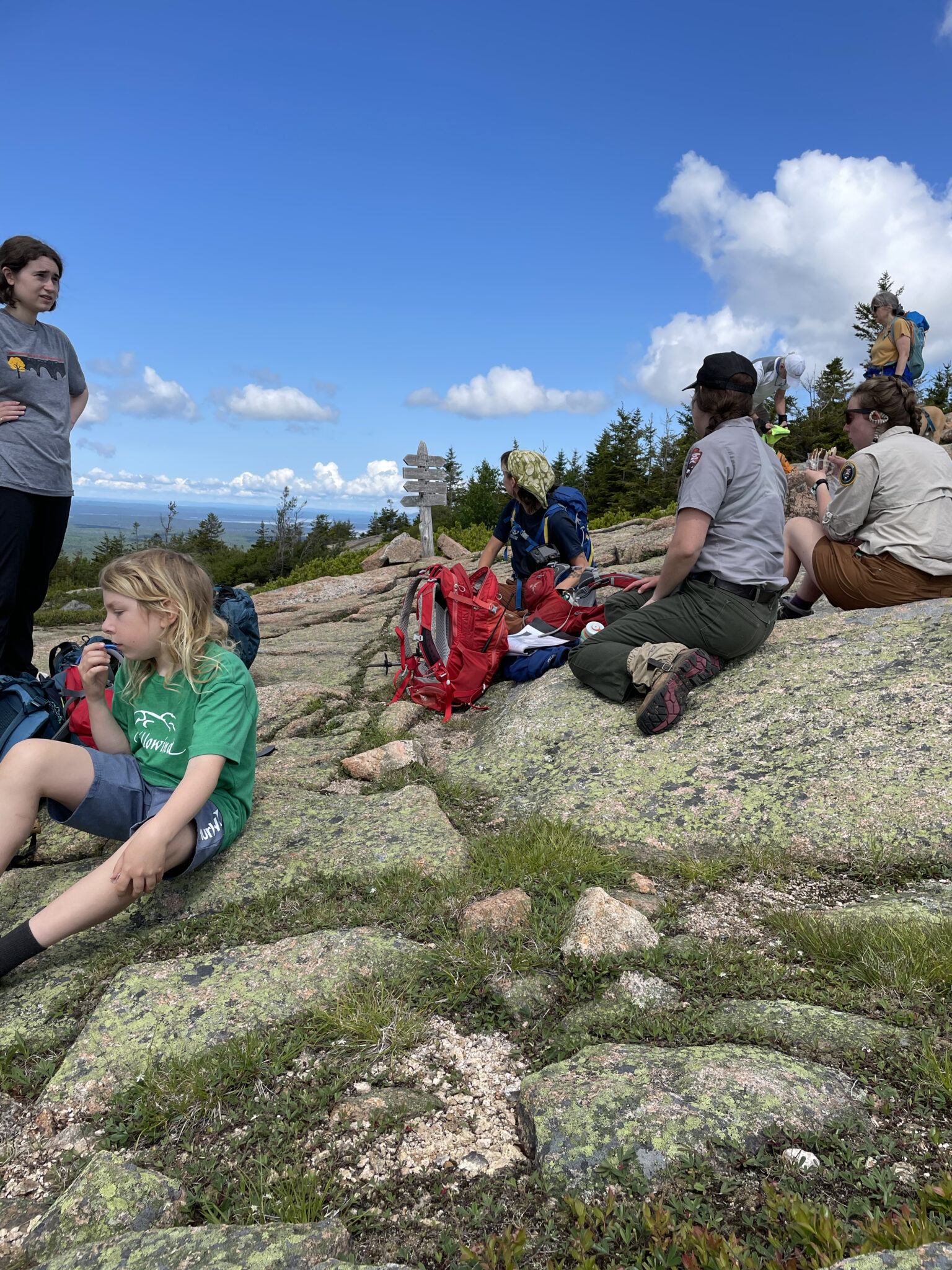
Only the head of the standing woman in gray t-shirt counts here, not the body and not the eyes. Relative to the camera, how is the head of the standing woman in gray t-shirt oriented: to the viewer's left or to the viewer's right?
to the viewer's right

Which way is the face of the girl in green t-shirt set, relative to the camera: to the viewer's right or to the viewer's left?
to the viewer's left

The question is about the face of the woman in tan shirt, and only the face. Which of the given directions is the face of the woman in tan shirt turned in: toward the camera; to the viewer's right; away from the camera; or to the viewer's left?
to the viewer's left

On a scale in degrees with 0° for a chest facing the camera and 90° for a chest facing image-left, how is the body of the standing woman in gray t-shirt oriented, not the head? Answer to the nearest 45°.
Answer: approximately 315°

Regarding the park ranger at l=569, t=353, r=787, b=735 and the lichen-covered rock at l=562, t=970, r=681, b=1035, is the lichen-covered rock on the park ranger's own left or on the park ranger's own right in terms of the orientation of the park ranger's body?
on the park ranger's own left

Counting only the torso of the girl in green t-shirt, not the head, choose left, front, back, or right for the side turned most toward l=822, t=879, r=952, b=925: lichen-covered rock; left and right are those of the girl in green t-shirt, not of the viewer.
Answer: left

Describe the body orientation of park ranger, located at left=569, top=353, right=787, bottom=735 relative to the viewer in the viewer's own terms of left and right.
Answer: facing away from the viewer and to the left of the viewer

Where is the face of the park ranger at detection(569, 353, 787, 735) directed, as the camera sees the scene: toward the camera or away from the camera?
away from the camera

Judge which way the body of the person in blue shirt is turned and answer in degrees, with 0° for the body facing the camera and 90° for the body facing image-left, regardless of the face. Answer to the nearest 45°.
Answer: approximately 45°

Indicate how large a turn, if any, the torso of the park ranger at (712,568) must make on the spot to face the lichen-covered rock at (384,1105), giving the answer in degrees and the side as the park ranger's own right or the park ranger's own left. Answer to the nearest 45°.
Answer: approximately 135° to the park ranger's own left

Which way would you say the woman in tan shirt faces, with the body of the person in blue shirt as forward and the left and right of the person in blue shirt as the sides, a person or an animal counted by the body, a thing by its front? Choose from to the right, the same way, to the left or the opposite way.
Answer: to the right
